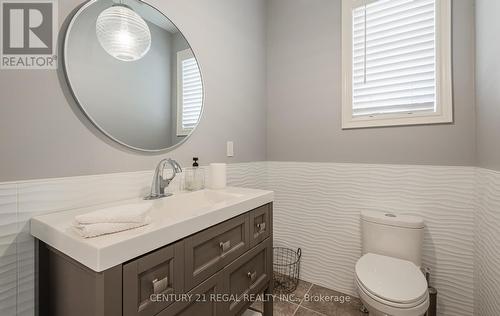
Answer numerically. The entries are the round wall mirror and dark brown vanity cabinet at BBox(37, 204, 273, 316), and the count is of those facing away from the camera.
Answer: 0

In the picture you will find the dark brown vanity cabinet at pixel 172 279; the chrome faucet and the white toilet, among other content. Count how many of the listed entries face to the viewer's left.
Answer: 0

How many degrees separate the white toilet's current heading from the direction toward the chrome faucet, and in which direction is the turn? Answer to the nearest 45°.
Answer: approximately 45° to its right

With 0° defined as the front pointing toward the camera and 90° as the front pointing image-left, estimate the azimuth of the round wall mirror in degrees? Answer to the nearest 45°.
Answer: approximately 315°

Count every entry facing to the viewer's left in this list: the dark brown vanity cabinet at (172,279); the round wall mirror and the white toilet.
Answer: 0

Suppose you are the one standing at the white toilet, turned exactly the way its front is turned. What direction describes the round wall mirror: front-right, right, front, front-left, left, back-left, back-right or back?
front-right

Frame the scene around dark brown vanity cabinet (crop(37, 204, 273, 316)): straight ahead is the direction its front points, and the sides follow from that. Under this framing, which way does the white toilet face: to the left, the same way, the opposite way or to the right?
to the right

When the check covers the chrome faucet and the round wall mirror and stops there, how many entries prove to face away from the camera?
0

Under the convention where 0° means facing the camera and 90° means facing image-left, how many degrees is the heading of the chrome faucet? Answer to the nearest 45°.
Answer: approximately 315°

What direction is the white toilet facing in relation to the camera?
toward the camera

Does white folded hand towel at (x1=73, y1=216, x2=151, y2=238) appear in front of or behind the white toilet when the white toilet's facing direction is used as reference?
in front

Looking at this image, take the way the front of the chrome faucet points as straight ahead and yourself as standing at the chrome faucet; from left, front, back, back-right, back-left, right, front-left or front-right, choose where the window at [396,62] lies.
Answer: front-left

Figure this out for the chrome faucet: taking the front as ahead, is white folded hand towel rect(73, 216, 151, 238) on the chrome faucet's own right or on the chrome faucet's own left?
on the chrome faucet's own right

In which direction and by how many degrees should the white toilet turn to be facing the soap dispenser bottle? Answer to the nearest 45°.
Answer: approximately 45° to its right

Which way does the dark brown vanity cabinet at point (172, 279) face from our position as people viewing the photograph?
facing the viewer and to the right of the viewer
